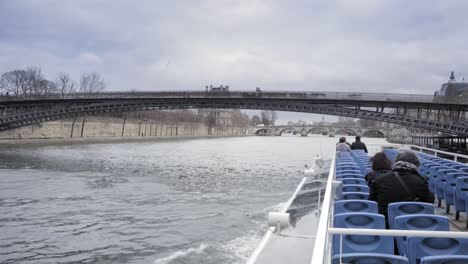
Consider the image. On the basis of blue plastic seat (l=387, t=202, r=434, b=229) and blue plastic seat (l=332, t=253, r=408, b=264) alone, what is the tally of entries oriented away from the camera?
2

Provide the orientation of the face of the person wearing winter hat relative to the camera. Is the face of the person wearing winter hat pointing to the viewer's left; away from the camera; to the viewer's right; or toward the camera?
away from the camera

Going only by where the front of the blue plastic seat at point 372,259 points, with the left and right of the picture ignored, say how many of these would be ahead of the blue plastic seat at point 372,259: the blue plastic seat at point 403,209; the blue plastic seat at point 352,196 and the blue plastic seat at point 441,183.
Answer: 3

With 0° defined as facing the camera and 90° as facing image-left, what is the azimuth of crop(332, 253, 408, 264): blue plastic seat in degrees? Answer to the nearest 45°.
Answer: approximately 180°

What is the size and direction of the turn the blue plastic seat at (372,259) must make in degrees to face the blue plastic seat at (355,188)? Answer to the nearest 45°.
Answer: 0° — it already faces it

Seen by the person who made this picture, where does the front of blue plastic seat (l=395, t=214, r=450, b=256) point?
facing away from the viewer

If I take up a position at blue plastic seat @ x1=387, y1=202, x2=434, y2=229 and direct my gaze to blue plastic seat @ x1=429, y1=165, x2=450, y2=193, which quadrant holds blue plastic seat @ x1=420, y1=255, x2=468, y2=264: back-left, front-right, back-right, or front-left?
back-right

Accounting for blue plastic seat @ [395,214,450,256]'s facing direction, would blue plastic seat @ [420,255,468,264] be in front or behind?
behind

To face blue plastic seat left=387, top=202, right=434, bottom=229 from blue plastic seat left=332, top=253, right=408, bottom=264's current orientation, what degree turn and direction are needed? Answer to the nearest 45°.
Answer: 0° — it already faces it

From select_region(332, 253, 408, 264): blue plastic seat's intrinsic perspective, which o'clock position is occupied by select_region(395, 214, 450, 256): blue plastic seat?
select_region(395, 214, 450, 256): blue plastic seat is roughly at 1 o'clock from select_region(332, 253, 408, 264): blue plastic seat.

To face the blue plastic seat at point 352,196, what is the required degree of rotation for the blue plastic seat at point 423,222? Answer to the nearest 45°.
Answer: approximately 45° to its left

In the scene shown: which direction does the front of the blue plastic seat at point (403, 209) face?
away from the camera
